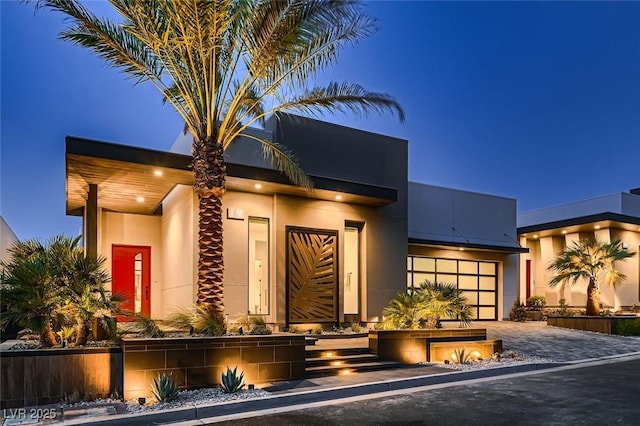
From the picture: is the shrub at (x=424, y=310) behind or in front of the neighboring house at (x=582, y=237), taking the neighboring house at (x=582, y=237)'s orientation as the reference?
in front

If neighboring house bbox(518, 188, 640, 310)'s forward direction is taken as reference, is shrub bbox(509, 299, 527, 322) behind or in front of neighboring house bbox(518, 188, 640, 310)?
in front

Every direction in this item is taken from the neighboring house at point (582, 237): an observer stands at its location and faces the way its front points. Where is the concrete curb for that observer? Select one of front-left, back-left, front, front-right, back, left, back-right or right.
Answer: front-right

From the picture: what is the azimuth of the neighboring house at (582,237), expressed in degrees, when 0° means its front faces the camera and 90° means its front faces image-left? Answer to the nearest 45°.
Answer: approximately 45°

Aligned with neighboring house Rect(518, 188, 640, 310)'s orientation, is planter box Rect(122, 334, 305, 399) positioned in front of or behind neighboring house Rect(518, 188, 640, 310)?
in front

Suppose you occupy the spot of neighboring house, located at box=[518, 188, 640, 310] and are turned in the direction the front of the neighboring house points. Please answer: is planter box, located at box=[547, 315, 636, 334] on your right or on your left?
on your left

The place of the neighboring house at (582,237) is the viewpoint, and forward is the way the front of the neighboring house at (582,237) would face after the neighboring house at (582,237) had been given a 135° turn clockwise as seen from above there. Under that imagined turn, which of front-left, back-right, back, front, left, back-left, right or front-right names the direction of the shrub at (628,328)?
back
